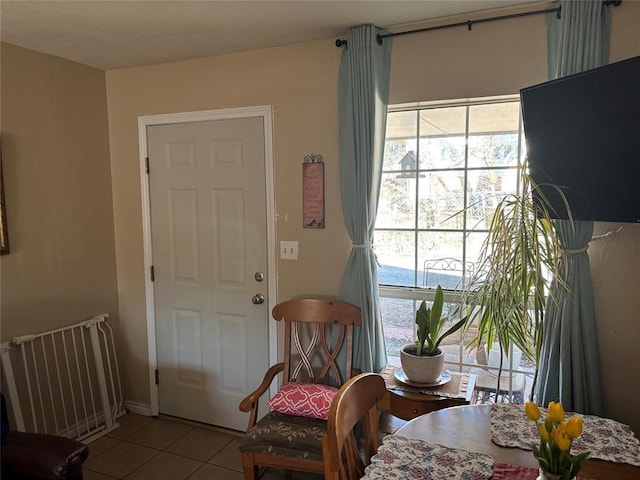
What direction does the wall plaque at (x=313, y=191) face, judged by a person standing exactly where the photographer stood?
facing the viewer

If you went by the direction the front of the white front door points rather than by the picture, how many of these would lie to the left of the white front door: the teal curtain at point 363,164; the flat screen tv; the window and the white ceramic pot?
4

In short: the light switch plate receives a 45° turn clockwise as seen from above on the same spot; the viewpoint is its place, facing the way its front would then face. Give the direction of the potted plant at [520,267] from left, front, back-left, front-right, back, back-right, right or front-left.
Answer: left

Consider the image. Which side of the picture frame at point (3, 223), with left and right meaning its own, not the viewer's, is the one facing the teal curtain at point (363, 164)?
front

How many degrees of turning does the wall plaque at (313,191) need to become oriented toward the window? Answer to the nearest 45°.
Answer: approximately 90° to its left

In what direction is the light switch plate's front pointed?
toward the camera

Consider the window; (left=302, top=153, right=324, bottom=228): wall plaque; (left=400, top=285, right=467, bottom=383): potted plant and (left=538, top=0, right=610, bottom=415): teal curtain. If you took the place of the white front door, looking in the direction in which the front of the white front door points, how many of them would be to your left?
4

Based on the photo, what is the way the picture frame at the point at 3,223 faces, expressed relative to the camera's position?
facing the viewer and to the right of the viewer

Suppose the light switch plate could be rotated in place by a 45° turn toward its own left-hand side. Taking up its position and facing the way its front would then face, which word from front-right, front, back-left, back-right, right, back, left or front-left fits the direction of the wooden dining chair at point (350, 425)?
front-right

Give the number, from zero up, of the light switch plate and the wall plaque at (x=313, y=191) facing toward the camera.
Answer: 2

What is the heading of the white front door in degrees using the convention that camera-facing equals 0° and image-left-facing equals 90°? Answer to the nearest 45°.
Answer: approximately 45°

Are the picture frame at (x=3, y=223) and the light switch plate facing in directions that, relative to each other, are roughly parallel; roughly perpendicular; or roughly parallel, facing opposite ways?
roughly perpendicular

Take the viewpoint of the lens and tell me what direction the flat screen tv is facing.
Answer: facing the viewer and to the left of the viewer

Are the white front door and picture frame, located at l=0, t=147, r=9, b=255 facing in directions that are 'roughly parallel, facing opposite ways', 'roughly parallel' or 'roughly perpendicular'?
roughly perpendicular

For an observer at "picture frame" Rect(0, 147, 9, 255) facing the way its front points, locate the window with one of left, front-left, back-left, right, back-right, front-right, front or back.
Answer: front

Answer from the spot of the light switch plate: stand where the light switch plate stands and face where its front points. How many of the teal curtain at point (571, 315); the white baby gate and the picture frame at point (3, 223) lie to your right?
2

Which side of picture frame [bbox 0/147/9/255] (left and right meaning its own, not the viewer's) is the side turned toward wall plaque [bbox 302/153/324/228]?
front

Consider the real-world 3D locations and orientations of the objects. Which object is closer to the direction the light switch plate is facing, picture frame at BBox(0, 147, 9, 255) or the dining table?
the dining table

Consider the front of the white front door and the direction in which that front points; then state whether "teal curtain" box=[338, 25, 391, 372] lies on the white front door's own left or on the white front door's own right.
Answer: on the white front door's own left
